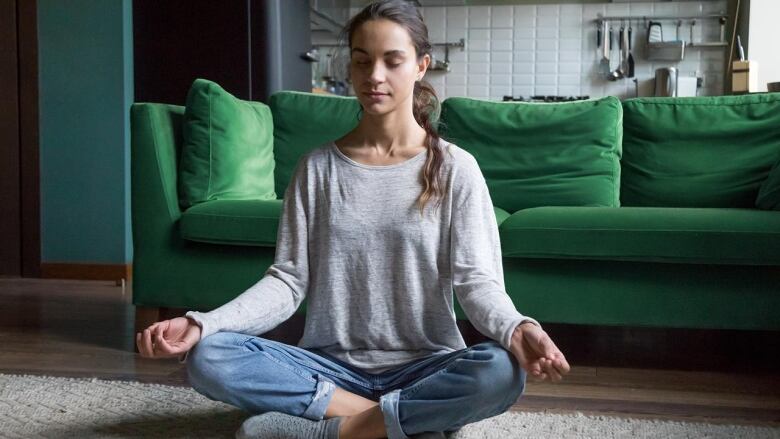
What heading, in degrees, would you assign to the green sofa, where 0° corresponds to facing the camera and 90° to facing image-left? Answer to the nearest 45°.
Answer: approximately 0°

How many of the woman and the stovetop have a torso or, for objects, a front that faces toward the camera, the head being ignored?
2

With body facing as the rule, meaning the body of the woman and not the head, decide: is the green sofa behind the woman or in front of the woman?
behind

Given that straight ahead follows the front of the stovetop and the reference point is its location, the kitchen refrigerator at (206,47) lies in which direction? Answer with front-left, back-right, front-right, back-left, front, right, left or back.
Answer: front-right

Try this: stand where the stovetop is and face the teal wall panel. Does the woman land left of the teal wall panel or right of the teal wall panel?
left

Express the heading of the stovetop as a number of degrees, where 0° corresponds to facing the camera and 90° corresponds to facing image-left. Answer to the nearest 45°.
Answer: approximately 0°
